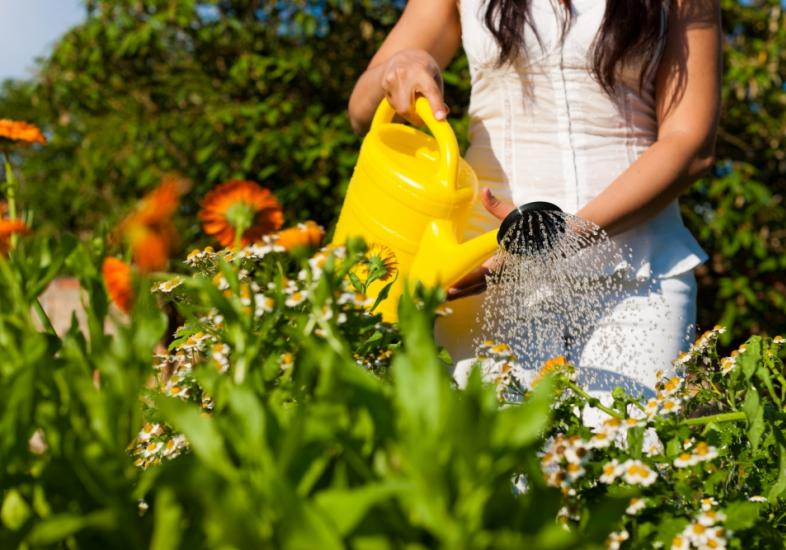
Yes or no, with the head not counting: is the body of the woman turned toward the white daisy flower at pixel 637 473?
yes

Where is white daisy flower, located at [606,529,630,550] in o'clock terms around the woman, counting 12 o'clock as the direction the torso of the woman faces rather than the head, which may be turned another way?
The white daisy flower is roughly at 12 o'clock from the woman.

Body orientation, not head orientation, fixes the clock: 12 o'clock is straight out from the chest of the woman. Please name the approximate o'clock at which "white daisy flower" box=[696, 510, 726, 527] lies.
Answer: The white daisy flower is roughly at 12 o'clock from the woman.

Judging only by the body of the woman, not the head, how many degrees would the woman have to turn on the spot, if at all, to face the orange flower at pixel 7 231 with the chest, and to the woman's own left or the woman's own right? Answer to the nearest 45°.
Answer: approximately 45° to the woman's own right

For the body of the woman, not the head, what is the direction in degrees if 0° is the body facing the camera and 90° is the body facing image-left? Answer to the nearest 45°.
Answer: approximately 0°
